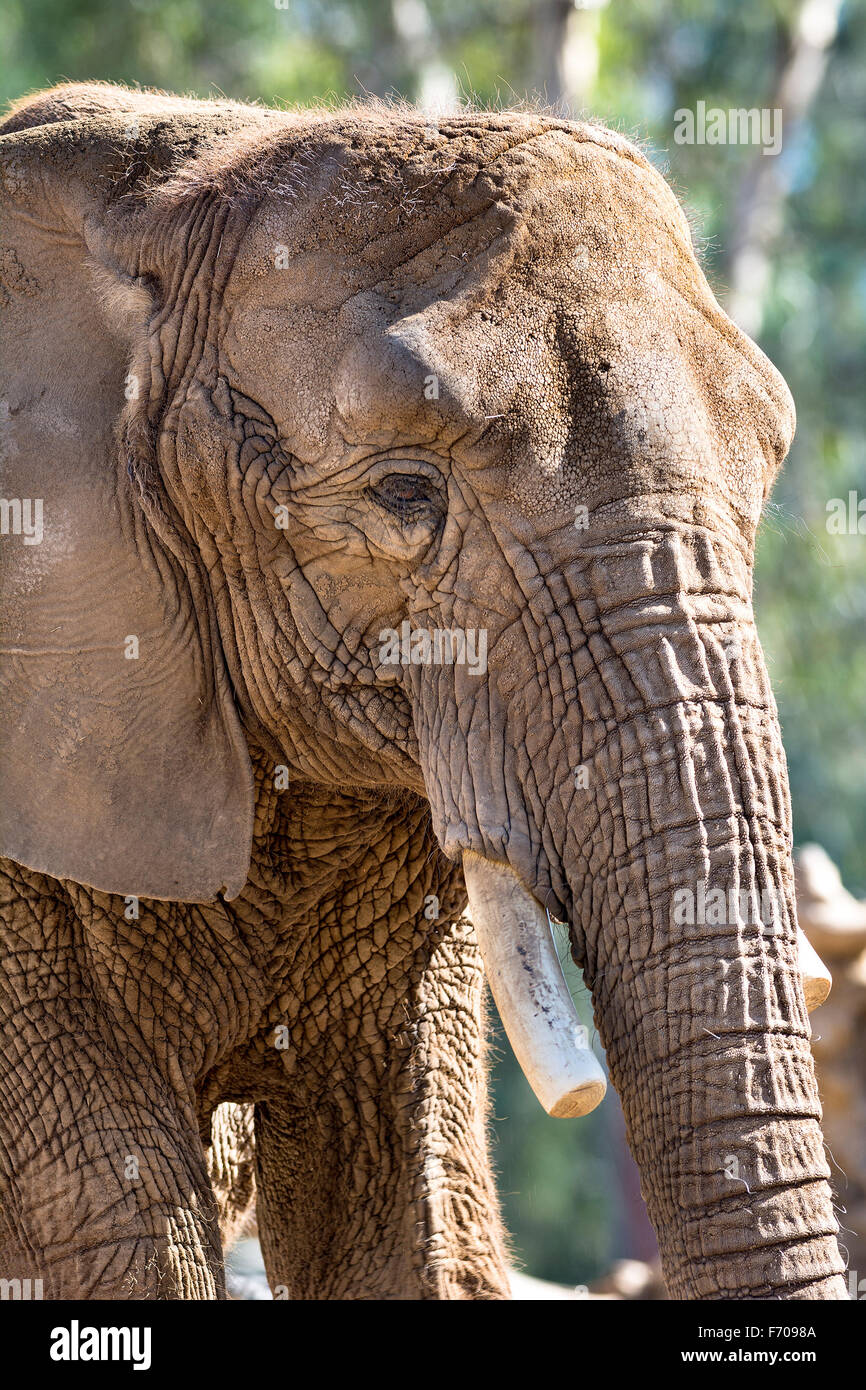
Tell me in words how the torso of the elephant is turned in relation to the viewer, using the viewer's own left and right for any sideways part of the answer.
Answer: facing the viewer and to the right of the viewer
